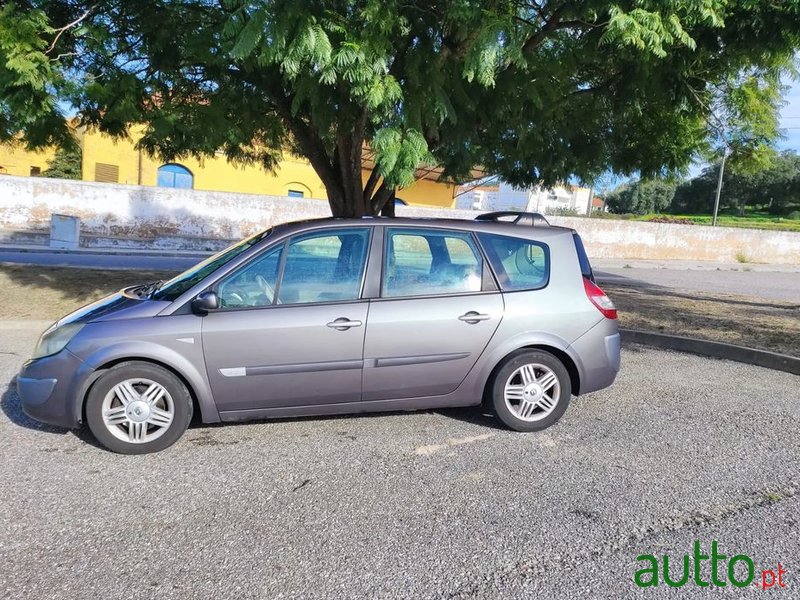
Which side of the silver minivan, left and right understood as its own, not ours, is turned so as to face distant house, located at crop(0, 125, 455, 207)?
right

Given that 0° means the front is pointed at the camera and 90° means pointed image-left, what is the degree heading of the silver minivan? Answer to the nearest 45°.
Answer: approximately 90°

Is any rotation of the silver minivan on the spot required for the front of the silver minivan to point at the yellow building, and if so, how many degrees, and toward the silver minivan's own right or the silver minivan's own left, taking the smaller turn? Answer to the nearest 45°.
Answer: approximately 45° to the silver minivan's own right
